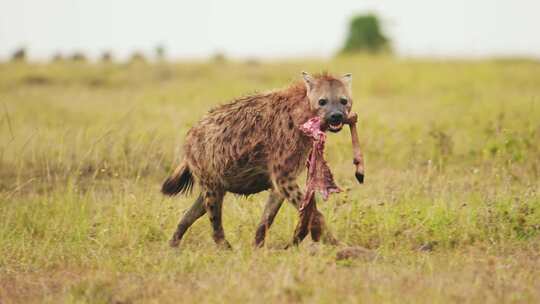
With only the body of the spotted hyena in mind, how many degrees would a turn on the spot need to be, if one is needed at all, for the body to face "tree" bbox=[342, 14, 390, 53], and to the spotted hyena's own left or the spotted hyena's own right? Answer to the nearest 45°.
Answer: approximately 90° to the spotted hyena's own left

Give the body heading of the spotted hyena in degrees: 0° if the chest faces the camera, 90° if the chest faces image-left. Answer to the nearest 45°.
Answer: approximately 270°
